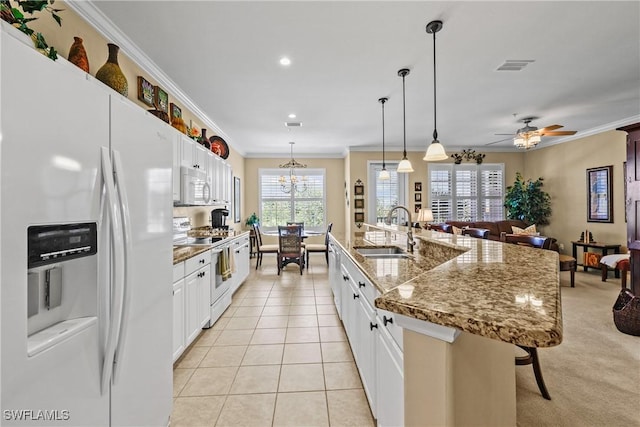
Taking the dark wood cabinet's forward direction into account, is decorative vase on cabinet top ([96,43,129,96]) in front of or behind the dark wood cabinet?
in front

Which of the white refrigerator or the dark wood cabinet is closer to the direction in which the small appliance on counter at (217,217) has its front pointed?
the dark wood cabinet

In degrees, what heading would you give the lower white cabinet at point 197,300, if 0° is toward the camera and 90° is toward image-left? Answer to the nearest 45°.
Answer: approximately 315°

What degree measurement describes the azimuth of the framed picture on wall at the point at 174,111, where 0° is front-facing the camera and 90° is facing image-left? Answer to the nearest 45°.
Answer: approximately 270°

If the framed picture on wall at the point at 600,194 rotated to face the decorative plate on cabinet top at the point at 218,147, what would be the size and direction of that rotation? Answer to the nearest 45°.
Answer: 0° — it already faces it

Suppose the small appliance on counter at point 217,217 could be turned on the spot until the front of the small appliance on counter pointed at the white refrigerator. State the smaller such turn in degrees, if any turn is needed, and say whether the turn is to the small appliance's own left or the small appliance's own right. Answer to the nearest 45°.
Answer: approximately 90° to the small appliance's own right

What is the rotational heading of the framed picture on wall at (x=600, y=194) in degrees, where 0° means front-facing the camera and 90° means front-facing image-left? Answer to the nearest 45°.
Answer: approximately 45°

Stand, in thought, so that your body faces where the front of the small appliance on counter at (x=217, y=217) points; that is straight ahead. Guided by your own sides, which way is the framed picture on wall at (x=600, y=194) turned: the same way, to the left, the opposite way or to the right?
the opposite way

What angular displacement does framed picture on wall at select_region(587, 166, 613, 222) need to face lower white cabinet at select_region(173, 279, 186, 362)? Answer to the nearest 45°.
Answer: approximately 45° to its left
